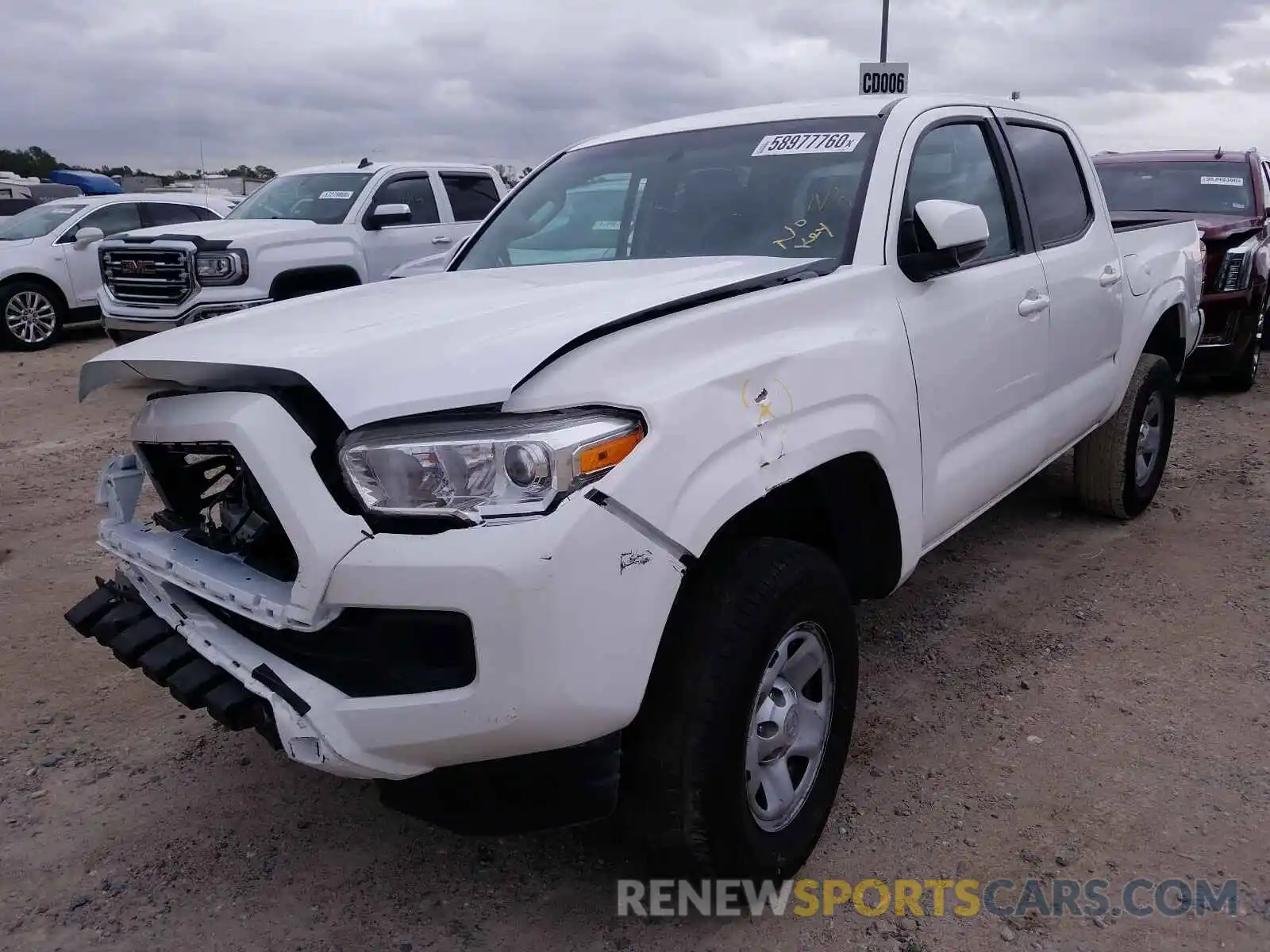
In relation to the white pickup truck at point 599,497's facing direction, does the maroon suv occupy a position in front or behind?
behind

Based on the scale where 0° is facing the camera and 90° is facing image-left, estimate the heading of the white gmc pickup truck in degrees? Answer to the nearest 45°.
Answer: approximately 45°

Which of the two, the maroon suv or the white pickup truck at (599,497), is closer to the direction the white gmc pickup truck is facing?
the white pickup truck

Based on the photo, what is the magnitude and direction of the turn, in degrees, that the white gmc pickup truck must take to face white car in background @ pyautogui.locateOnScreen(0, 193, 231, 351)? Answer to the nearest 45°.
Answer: approximately 90° to its right

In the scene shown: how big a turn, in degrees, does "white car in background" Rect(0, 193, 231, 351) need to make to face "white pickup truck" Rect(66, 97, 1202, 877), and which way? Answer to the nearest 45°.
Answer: approximately 45° to its left

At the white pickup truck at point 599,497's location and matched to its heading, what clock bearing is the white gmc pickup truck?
The white gmc pickup truck is roughly at 4 o'clock from the white pickup truck.

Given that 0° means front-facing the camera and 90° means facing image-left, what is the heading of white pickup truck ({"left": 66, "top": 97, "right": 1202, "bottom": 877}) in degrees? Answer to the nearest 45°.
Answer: approximately 45°

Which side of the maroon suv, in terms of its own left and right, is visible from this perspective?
front

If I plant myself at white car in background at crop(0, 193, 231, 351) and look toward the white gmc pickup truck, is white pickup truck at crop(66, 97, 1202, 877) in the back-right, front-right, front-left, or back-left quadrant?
front-right

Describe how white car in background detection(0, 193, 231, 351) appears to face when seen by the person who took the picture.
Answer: facing the viewer and to the left of the viewer

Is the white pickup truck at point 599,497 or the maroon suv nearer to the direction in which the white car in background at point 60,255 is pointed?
the white pickup truck

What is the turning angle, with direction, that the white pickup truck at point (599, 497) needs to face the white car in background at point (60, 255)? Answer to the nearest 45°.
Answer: approximately 90° to its right

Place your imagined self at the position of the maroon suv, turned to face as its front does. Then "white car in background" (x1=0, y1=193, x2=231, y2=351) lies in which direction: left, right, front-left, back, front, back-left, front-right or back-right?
right

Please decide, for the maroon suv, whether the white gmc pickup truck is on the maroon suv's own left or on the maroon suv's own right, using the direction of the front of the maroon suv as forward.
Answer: on the maroon suv's own right
